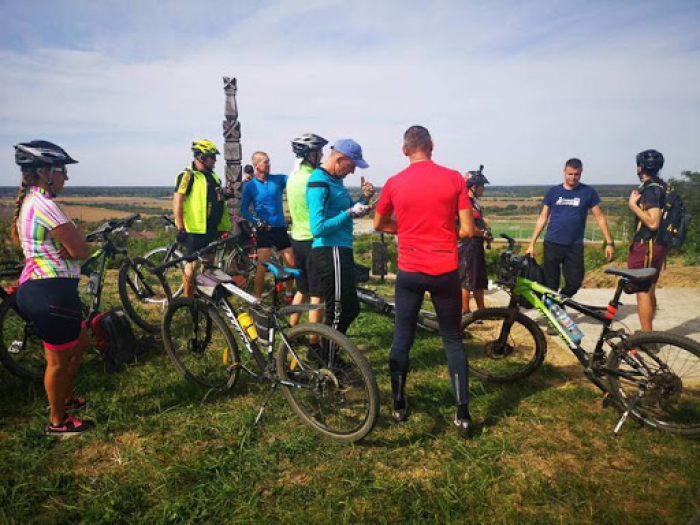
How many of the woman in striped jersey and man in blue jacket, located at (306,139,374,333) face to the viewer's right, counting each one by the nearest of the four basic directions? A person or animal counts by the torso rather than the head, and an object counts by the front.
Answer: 2

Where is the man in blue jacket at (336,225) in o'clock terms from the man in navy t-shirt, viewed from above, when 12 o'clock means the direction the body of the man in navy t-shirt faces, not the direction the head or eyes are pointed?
The man in blue jacket is roughly at 1 o'clock from the man in navy t-shirt.

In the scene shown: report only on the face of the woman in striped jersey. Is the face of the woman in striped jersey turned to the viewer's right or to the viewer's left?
to the viewer's right

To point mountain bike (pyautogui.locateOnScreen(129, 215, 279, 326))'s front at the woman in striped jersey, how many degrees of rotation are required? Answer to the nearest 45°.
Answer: approximately 45° to its left

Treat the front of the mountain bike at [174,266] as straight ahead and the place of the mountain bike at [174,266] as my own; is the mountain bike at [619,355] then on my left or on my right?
on my left

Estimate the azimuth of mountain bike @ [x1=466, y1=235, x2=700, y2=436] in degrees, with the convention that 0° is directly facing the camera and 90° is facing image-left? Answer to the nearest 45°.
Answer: approximately 135°

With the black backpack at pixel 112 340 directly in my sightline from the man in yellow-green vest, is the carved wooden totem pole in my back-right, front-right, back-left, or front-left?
back-right
